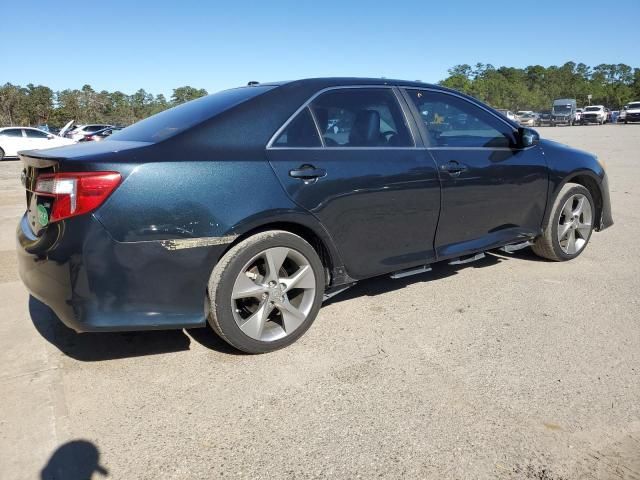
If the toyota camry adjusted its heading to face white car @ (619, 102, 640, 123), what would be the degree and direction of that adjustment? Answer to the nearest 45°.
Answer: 0° — it already faces it

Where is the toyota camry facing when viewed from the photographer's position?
facing away from the viewer and to the right of the viewer

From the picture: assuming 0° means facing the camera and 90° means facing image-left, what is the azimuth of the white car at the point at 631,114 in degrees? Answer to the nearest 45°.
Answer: approximately 45°

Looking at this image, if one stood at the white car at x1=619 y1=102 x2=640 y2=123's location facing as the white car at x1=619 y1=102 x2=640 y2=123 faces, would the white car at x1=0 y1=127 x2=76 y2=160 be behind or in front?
in front

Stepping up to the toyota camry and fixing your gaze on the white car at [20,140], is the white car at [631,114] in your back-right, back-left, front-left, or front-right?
front-right

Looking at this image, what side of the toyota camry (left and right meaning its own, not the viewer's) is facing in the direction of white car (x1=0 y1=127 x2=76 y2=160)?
left
